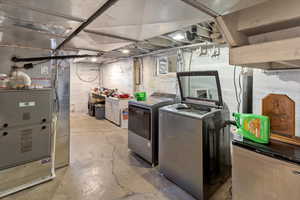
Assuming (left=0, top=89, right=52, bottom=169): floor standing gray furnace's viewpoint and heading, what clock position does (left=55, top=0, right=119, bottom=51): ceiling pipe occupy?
The ceiling pipe is roughly at 1 o'clock from the floor standing gray furnace.

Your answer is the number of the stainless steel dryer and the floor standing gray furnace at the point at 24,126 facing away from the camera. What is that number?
0

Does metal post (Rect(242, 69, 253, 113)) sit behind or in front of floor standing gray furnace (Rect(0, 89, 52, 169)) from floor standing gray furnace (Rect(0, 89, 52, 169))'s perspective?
in front

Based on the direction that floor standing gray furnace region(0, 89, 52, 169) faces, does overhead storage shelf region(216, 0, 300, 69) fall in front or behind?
in front

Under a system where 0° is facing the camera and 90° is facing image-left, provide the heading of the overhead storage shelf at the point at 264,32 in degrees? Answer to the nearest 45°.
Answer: approximately 45°

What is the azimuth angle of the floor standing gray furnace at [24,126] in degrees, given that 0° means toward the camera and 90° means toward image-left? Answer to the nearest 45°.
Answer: approximately 315°

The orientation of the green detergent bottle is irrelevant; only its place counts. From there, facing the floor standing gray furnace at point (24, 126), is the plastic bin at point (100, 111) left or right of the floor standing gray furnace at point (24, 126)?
right

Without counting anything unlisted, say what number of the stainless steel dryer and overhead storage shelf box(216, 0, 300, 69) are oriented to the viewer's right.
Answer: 0
